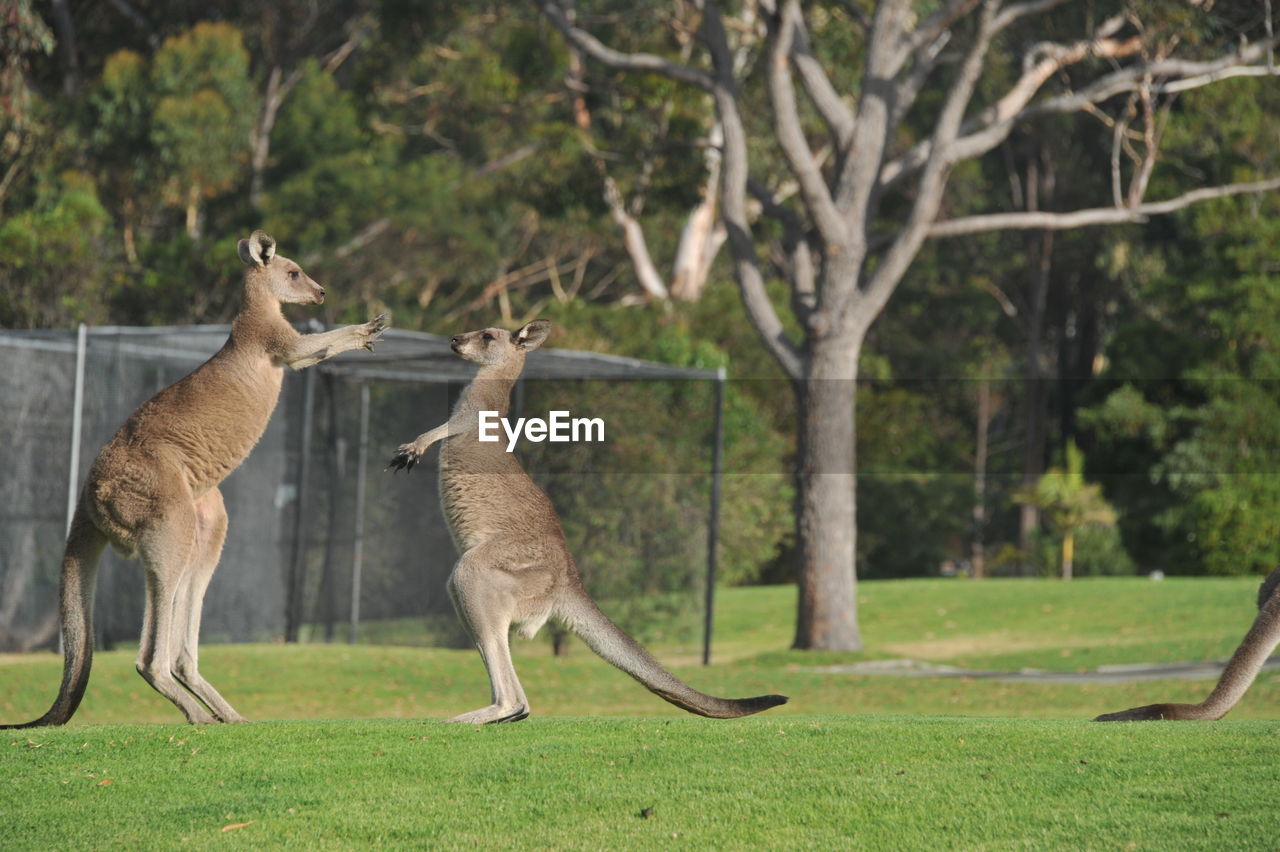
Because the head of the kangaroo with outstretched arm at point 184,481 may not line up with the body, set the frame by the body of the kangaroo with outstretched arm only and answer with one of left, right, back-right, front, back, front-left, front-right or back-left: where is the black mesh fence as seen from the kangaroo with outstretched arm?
left

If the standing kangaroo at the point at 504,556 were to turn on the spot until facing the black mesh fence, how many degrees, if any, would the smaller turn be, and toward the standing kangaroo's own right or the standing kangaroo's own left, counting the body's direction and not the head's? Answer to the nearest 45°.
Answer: approximately 90° to the standing kangaroo's own right

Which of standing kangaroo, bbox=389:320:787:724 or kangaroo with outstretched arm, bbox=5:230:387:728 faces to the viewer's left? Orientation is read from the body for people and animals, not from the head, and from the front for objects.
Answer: the standing kangaroo

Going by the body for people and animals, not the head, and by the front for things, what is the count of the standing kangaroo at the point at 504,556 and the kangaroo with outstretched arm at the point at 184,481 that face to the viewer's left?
1

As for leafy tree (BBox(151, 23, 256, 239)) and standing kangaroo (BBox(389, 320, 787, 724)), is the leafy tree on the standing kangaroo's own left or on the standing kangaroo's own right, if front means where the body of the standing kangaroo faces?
on the standing kangaroo's own right

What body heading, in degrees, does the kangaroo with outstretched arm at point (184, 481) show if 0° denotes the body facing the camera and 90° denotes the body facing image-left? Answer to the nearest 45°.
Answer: approximately 270°

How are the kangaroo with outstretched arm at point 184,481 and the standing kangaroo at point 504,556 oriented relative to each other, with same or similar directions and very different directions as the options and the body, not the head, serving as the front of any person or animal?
very different directions

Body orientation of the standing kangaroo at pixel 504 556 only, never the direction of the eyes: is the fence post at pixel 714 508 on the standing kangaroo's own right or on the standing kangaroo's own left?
on the standing kangaroo's own right

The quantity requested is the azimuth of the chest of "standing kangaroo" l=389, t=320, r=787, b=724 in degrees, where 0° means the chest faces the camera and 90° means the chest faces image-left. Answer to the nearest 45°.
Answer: approximately 90°

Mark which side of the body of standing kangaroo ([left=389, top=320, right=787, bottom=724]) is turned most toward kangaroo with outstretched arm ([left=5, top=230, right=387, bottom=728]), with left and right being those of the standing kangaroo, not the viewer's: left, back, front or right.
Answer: front
